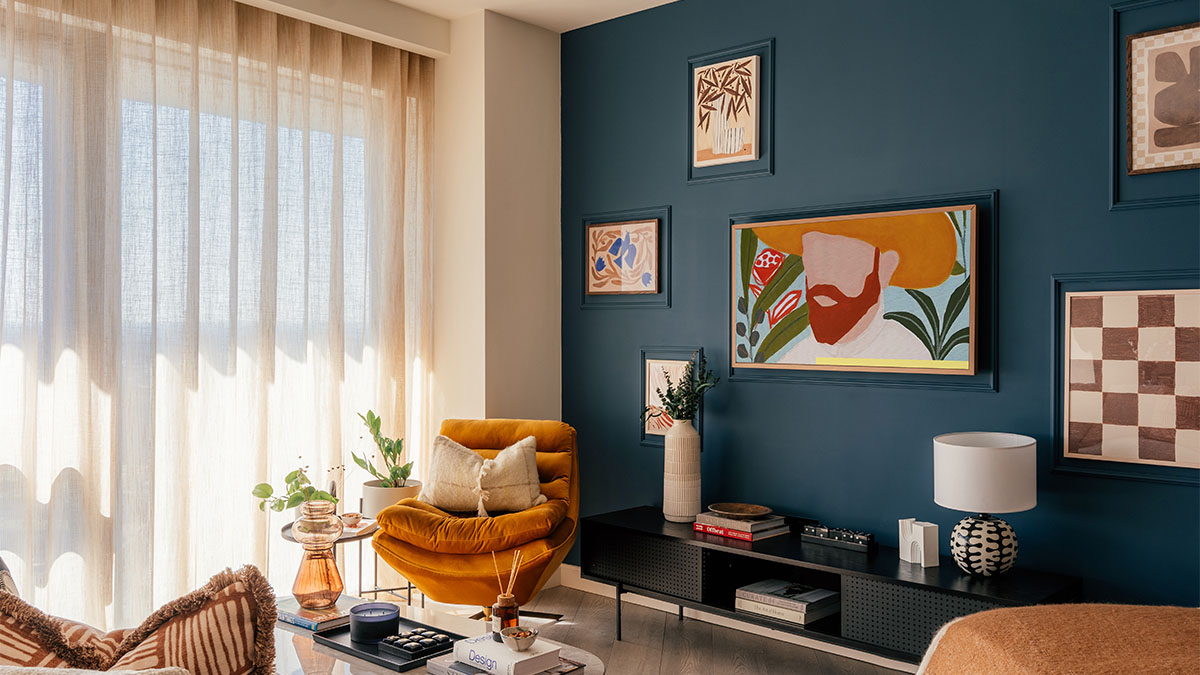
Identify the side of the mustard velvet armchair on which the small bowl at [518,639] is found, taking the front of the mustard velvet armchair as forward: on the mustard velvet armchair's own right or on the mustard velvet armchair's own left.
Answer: on the mustard velvet armchair's own left

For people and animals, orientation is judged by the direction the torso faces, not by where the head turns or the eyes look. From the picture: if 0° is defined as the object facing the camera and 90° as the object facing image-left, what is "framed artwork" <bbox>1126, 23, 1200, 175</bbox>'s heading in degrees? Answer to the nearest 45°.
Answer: approximately 45°

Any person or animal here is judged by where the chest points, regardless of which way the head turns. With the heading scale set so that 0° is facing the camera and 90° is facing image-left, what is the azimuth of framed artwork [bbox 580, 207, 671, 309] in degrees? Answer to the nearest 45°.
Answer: approximately 45°

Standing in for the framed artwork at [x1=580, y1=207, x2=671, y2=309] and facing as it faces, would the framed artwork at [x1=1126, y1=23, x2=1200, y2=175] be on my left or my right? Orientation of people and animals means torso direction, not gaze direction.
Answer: on my left

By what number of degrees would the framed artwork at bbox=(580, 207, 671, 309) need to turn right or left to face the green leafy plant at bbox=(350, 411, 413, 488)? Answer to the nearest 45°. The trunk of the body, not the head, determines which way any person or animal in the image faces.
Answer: approximately 45° to its right

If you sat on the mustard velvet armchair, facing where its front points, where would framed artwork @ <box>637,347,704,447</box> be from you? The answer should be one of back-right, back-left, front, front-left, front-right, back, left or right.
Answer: back
